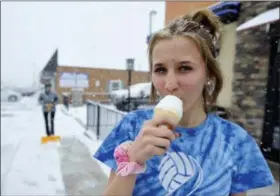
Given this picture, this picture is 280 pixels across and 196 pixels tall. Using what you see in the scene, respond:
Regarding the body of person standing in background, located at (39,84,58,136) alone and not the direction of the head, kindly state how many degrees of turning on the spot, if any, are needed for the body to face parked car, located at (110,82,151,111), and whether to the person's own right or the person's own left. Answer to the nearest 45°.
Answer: approximately 135° to the person's own left

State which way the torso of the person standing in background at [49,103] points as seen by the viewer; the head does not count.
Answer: toward the camera

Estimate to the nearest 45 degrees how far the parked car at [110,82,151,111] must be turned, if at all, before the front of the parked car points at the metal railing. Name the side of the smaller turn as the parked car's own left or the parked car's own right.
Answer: approximately 45° to the parked car's own left

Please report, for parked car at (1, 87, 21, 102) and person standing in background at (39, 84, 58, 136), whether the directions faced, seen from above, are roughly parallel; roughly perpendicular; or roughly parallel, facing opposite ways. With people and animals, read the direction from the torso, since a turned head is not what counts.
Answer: roughly perpendicular

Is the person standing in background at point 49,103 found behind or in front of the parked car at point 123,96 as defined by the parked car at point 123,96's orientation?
in front

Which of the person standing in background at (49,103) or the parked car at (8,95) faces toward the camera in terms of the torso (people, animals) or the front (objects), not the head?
the person standing in background

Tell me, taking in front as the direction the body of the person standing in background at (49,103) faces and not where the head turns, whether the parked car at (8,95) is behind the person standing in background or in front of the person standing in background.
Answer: behind

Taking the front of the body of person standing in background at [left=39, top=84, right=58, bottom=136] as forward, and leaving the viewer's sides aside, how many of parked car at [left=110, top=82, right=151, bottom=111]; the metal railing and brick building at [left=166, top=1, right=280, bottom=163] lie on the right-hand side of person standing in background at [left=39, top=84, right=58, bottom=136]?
0

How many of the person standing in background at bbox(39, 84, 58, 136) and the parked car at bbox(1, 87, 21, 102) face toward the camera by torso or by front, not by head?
1
